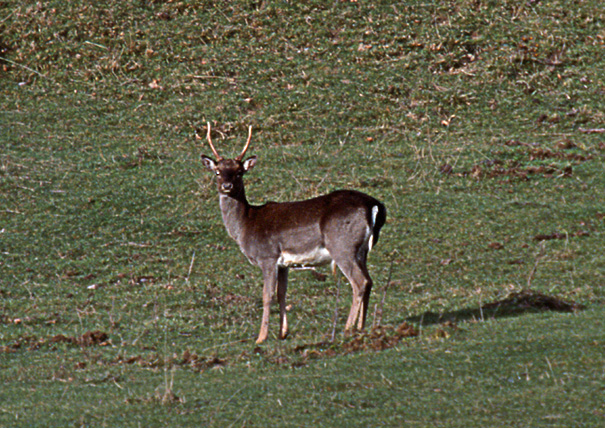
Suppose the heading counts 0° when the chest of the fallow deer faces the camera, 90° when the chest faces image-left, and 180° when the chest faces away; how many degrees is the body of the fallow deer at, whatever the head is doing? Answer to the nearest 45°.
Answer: approximately 90°
